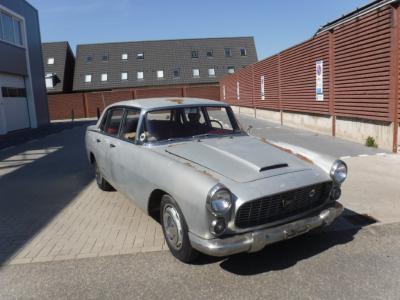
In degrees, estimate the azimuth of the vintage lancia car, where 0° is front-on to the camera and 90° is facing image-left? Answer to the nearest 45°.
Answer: approximately 315°

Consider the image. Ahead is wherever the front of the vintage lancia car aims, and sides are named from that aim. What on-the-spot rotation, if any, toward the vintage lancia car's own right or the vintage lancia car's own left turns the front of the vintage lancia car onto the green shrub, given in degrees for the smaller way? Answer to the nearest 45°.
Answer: approximately 90° to the vintage lancia car's own left
